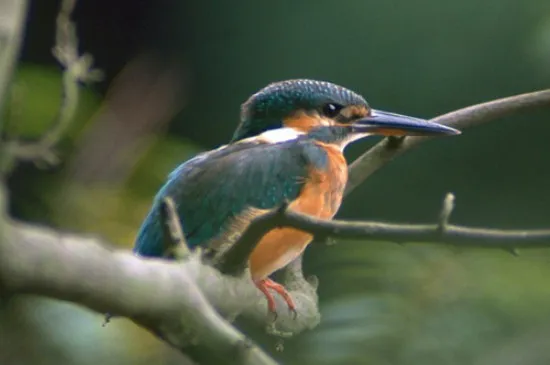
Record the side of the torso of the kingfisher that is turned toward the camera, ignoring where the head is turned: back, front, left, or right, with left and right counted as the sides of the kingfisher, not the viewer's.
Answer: right

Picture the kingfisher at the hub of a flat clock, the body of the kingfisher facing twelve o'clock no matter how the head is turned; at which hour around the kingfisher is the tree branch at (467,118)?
The tree branch is roughly at 12 o'clock from the kingfisher.

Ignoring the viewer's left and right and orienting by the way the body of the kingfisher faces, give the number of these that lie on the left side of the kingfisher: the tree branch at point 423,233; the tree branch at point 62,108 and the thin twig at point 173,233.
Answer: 0

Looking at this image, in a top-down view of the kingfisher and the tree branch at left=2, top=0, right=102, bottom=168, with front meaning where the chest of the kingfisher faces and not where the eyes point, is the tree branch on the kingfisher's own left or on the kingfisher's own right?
on the kingfisher's own right

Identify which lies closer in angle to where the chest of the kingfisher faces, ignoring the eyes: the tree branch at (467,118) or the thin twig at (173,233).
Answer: the tree branch

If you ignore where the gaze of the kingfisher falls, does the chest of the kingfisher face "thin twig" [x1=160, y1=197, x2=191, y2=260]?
no
